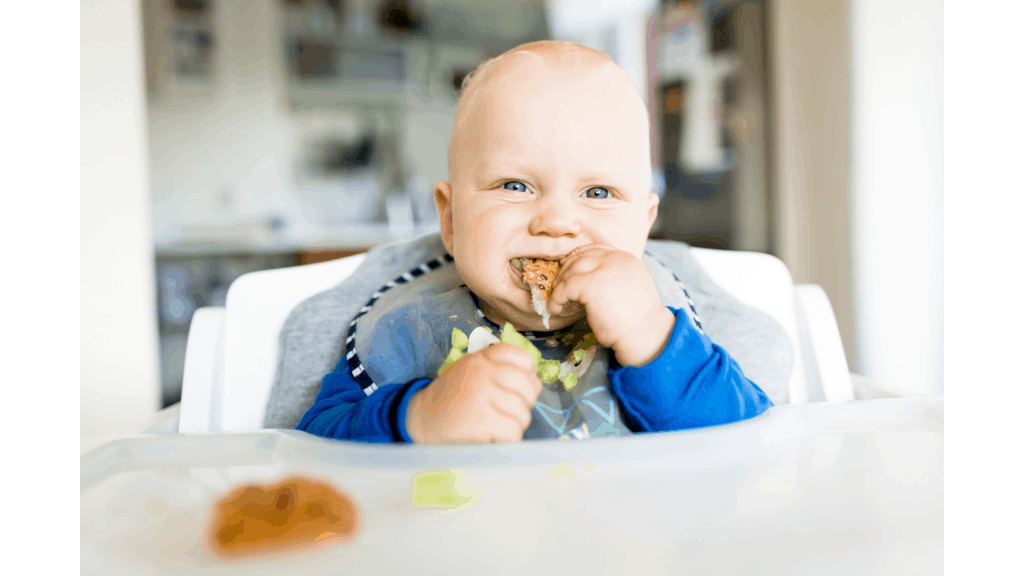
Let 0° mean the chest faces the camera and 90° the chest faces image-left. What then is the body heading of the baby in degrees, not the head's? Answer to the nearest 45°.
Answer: approximately 0°
